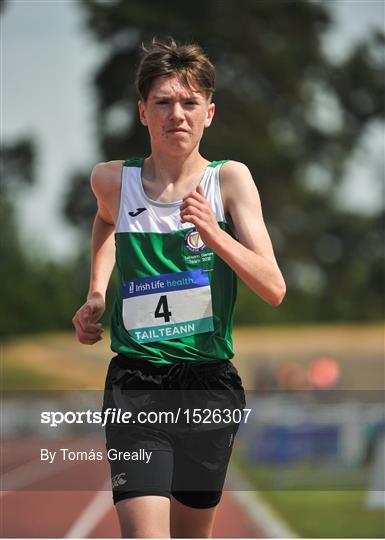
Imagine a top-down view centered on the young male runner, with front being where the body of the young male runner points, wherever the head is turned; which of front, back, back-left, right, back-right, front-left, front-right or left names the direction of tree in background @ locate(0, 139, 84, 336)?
back

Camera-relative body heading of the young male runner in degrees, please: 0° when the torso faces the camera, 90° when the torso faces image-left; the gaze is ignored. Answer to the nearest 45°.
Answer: approximately 0°
